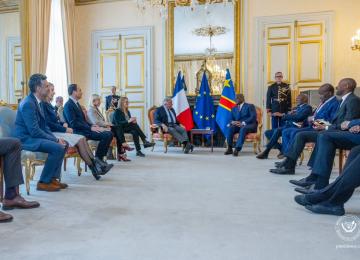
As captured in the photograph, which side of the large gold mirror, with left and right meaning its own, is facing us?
front

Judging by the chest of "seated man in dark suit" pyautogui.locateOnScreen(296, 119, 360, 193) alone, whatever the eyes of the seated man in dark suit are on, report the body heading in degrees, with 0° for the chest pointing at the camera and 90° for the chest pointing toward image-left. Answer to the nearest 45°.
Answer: approximately 90°

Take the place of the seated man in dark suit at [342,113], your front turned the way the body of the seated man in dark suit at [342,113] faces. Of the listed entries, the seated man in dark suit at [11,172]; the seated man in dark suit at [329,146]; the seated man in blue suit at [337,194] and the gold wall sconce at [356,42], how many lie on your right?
1

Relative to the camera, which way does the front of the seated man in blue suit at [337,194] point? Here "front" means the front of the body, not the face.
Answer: to the viewer's left

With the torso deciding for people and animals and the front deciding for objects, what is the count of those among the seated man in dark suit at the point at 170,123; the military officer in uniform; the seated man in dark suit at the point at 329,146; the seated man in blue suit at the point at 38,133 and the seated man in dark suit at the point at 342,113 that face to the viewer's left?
2

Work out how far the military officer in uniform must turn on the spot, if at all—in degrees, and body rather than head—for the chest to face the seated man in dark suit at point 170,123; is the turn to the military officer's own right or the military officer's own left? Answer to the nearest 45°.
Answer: approximately 90° to the military officer's own right

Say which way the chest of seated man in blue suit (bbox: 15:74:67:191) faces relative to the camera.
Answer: to the viewer's right

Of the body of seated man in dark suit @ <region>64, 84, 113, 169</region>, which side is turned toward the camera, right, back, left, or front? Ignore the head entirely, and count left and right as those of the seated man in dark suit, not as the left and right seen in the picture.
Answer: right

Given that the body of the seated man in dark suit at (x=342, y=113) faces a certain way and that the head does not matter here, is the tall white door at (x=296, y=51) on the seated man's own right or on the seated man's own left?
on the seated man's own right

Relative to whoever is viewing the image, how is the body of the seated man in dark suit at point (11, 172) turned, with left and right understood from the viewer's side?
facing to the right of the viewer

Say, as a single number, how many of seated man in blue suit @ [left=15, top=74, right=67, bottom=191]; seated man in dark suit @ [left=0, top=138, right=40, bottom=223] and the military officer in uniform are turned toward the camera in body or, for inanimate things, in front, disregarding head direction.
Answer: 1

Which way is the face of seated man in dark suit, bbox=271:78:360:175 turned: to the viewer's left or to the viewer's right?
to the viewer's left

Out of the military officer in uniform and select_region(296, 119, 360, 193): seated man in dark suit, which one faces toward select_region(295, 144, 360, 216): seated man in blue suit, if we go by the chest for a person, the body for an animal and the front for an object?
the military officer in uniform
